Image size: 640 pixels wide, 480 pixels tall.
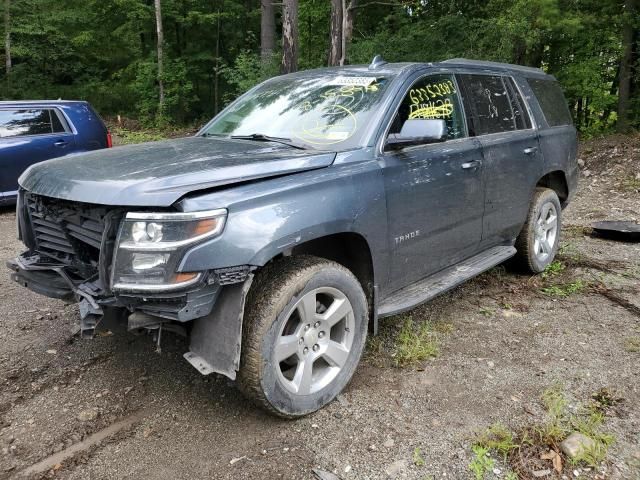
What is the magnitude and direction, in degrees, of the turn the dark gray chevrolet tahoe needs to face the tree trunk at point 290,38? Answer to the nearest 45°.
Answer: approximately 135° to its right

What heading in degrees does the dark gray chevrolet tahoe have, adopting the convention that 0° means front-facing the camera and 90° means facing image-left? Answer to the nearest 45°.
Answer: approximately 45°

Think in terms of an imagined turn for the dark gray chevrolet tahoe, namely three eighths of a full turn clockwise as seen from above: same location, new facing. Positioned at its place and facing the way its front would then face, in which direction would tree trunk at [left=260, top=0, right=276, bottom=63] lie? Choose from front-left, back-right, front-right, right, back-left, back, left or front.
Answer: front

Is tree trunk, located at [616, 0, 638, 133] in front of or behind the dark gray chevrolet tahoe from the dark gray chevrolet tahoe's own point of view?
behind

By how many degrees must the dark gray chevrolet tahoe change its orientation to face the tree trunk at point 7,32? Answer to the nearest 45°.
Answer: approximately 90° to its right

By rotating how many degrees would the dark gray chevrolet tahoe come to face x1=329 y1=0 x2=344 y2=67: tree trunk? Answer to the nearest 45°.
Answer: approximately 135° to its right

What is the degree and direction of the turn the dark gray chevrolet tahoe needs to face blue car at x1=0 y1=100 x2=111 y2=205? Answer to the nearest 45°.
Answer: approximately 90° to its right

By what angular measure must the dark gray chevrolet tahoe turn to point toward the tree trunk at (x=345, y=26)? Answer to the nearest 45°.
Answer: approximately 135° to its right
